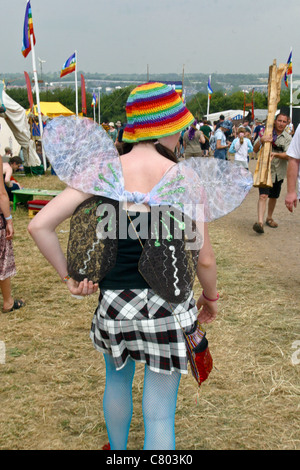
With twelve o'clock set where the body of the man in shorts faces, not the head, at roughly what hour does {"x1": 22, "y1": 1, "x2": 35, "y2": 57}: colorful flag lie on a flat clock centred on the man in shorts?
The colorful flag is roughly at 3 o'clock from the man in shorts.

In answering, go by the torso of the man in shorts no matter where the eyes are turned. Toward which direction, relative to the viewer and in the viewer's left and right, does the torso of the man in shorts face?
facing the viewer and to the left of the viewer

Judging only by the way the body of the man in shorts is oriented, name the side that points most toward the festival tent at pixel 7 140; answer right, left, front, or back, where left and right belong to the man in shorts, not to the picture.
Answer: right

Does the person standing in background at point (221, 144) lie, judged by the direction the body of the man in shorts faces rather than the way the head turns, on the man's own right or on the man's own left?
on the man's own right

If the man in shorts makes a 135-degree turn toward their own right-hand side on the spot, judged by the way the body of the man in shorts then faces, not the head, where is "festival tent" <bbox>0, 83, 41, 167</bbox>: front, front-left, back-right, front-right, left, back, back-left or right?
front-left

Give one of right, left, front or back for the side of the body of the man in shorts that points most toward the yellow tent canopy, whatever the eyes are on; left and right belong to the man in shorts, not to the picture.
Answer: right

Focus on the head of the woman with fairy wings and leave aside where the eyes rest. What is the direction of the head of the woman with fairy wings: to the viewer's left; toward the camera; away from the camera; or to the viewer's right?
away from the camera

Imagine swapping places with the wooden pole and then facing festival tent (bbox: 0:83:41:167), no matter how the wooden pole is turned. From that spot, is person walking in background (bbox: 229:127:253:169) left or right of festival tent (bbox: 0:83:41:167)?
right
